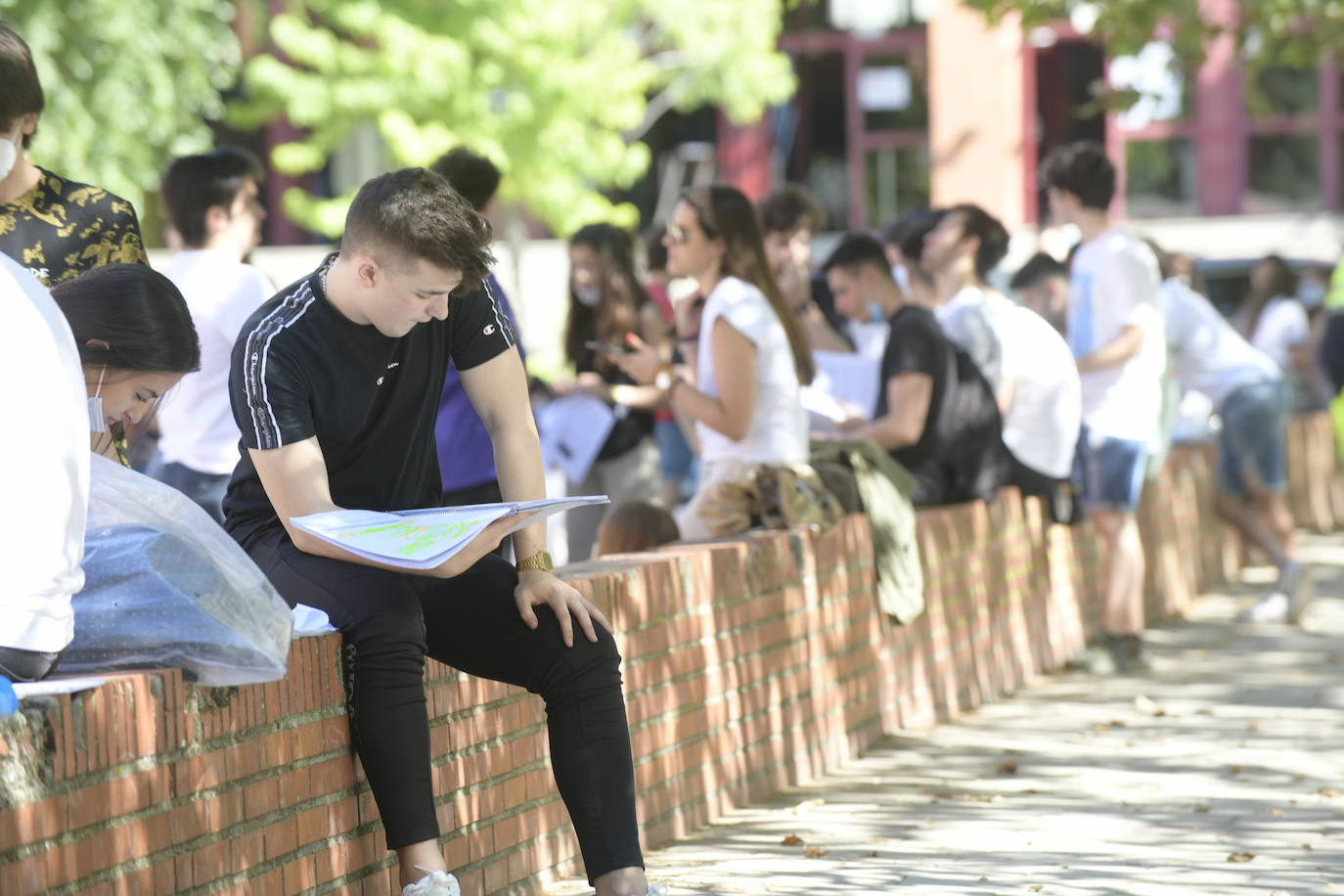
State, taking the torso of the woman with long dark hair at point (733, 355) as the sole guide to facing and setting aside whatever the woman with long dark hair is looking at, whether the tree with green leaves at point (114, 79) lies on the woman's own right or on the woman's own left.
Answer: on the woman's own right

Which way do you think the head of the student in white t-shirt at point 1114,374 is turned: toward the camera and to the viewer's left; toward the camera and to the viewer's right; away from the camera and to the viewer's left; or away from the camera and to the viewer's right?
away from the camera and to the viewer's left

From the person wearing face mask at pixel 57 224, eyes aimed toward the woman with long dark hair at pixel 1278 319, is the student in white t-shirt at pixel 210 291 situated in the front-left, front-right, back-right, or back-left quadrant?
front-left

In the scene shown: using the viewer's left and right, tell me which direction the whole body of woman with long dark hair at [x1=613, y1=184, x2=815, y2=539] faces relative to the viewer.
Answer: facing to the left of the viewer

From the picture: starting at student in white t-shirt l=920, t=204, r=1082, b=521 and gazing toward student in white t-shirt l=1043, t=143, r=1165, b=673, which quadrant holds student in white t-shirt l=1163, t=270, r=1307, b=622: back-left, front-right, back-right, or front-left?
front-left

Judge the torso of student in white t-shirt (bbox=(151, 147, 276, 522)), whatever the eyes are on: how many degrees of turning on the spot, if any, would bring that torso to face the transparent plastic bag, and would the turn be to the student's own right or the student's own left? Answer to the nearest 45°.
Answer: approximately 90° to the student's own right

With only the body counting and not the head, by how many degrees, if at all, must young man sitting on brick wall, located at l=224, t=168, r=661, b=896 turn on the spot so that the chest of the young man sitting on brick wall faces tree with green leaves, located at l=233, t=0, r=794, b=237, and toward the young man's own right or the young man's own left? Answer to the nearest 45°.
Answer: approximately 135° to the young man's own left

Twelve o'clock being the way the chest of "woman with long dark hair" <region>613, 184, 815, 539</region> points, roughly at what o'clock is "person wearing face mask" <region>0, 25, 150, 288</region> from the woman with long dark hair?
The person wearing face mask is roughly at 10 o'clock from the woman with long dark hair.

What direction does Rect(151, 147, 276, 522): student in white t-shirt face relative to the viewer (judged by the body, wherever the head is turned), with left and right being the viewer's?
facing to the right of the viewer
